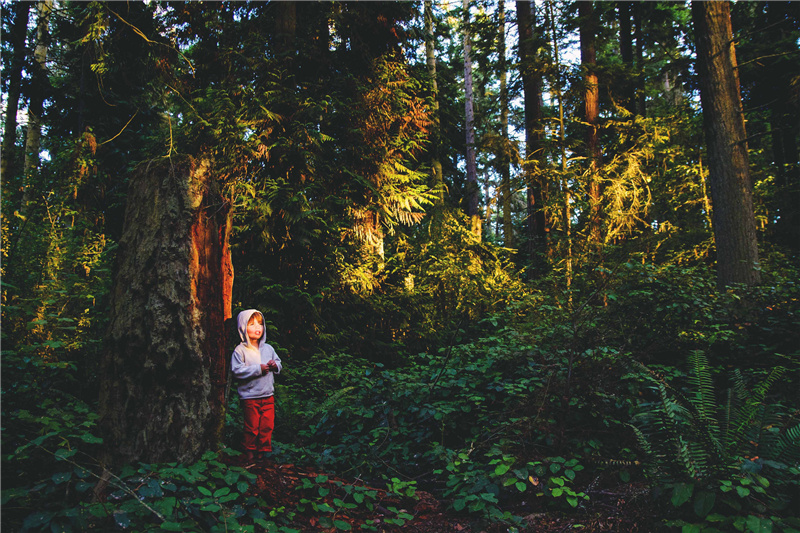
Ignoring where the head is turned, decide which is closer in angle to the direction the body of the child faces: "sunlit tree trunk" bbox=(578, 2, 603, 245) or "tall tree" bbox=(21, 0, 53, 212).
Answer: the sunlit tree trunk

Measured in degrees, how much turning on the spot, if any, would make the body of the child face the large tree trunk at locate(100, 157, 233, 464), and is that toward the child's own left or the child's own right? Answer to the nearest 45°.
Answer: approximately 90° to the child's own right

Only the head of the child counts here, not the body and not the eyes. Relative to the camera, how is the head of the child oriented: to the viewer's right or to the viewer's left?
to the viewer's right

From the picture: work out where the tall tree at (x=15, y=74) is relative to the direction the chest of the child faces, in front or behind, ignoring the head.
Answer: behind

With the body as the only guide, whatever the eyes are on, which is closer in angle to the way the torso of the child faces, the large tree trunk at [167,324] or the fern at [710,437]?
the fern

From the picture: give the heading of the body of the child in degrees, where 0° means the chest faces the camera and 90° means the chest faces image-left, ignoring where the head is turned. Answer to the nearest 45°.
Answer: approximately 315°
